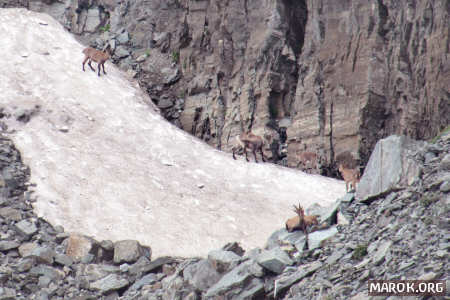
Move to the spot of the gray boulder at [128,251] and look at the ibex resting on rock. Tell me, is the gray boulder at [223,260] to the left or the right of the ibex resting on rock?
right
